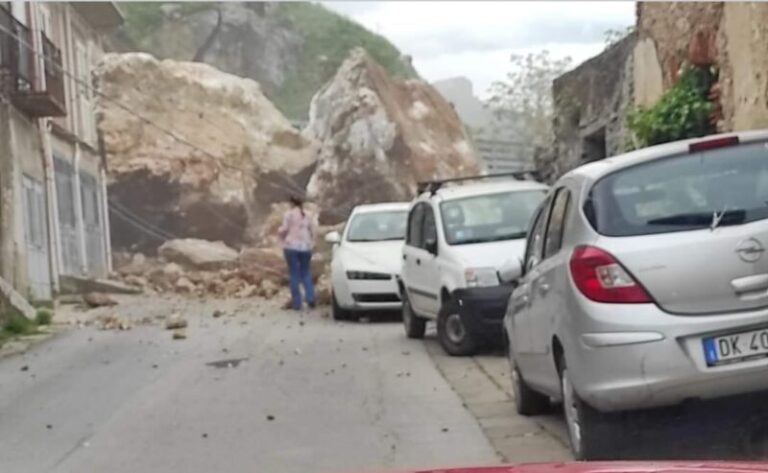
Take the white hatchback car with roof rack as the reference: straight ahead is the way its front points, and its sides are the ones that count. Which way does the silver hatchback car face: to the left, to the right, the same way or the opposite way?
the opposite way

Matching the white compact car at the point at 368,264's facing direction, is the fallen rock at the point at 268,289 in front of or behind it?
behind

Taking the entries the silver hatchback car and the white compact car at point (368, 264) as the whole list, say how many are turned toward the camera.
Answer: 1

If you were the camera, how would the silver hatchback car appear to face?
facing away from the viewer and to the left of the viewer

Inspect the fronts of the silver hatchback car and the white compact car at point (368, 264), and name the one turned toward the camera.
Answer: the white compact car

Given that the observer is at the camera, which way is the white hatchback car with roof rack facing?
facing the viewer and to the right of the viewer

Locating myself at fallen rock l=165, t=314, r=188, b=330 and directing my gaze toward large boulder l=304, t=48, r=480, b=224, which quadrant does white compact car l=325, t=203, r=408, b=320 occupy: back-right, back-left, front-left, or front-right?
front-right

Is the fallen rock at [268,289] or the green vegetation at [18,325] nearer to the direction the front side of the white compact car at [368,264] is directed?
the green vegetation

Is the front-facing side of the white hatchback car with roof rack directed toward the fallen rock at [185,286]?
no

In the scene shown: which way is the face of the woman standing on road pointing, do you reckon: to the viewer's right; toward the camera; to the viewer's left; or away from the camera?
away from the camera

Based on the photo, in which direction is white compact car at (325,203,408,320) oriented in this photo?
toward the camera
